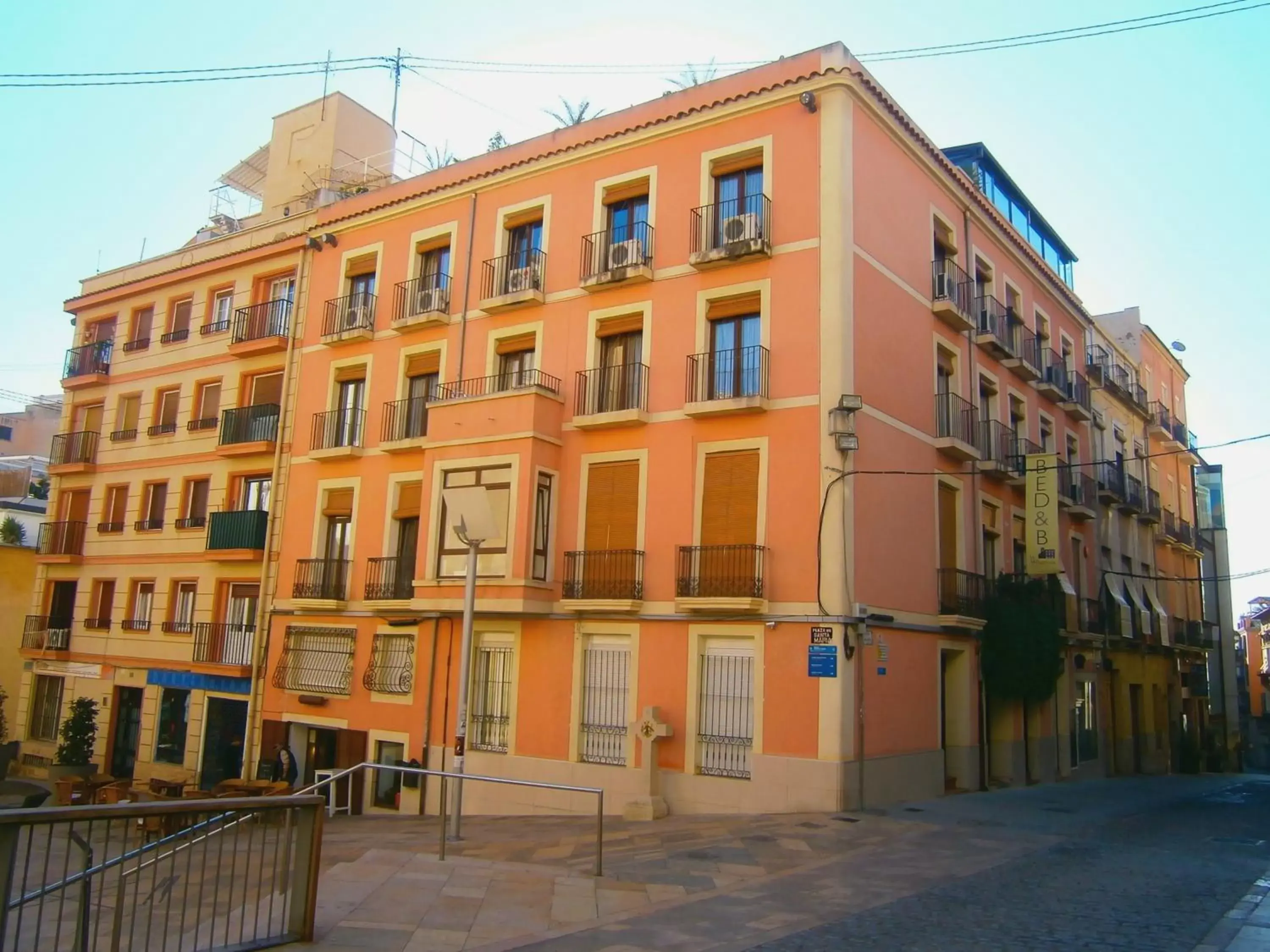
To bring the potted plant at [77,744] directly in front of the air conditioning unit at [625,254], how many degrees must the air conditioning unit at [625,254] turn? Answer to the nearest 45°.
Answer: approximately 90° to its right

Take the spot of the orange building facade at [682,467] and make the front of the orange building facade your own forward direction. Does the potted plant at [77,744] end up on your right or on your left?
on your right

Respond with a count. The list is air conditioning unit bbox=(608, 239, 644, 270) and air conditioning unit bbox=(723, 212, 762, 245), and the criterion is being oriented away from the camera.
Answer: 0

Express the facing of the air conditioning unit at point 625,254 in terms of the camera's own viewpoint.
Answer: facing the viewer and to the left of the viewer

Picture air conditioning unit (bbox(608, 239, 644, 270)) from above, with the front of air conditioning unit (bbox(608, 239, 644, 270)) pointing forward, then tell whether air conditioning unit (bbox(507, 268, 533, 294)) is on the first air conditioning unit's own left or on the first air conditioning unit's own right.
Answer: on the first air conditioning unit's own right

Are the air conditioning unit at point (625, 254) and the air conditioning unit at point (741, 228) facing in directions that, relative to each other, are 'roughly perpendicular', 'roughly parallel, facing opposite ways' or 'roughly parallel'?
roughly parallel

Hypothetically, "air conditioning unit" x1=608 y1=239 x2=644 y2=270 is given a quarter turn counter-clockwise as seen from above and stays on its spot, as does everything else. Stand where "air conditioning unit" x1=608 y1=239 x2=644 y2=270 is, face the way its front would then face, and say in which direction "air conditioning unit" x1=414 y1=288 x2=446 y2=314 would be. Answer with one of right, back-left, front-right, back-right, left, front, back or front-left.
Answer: back

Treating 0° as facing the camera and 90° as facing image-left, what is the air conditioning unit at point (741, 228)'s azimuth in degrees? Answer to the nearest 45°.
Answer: approximately 45°

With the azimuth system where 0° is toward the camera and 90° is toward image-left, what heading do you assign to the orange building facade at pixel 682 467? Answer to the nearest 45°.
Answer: approximately 45°
